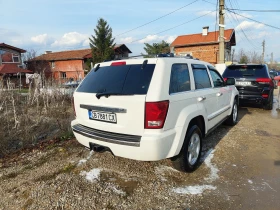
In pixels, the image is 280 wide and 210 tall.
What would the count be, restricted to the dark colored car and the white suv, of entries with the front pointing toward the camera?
0

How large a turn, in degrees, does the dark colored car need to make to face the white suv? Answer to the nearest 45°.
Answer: approximately 180°

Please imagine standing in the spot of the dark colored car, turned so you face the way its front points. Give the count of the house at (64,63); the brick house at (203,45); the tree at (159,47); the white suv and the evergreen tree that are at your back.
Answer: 1

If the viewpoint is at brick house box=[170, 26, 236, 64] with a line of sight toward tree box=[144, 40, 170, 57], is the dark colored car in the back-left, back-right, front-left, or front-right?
back-left

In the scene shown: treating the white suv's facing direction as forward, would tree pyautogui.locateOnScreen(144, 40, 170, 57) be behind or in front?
in front

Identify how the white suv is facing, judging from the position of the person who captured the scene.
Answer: facing away from the viewer and to the right of the viewer

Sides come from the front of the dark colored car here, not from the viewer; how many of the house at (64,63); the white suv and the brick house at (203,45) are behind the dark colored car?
1

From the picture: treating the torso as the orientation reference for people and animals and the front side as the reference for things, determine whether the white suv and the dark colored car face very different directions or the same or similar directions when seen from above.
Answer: same or similar directions

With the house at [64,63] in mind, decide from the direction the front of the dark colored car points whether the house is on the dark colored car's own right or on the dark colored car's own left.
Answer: on the dark colored car's own left

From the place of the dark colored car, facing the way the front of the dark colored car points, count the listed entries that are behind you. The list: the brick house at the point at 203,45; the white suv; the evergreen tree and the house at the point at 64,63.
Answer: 1

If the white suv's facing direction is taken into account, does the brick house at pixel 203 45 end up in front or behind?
in front

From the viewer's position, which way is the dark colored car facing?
facing away from the viewer
